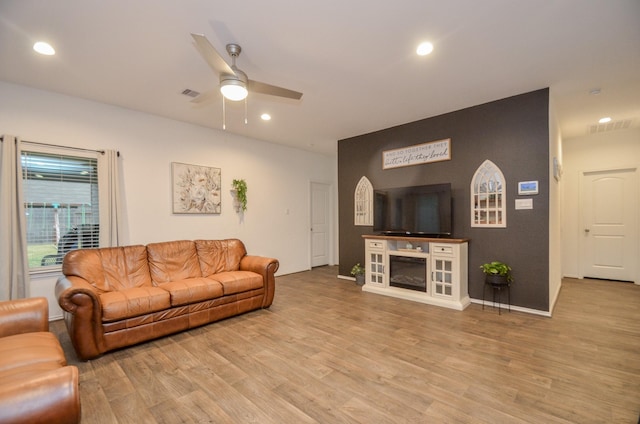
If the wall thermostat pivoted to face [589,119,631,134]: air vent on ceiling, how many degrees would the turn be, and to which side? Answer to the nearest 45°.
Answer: approximately 135° to its left

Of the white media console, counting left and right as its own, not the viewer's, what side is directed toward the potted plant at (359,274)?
right

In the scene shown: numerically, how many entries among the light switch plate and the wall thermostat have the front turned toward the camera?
2

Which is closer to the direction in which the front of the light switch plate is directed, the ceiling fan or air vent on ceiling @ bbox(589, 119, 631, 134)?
the ceiling fan

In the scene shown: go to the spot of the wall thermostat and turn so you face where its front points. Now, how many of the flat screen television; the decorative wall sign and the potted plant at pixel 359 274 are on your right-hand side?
3

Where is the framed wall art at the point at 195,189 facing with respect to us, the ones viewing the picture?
facing the viewer and to the right of the viewer

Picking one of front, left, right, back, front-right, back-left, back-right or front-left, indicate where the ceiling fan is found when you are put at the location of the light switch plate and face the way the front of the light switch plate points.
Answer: front-right

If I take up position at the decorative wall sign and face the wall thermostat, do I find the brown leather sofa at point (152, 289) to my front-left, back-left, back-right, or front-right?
back-right

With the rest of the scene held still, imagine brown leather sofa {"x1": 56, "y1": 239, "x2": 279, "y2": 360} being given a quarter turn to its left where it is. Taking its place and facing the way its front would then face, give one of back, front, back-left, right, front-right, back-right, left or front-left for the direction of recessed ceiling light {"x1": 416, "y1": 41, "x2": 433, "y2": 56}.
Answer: right

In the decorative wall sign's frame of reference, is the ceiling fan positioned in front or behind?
in front

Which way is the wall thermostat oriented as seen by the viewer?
toward the camera

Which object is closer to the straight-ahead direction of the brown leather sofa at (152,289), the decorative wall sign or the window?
the decorative wall sign

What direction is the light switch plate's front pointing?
toward the camera

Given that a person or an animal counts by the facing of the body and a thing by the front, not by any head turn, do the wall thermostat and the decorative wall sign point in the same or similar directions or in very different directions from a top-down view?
same or similar directions

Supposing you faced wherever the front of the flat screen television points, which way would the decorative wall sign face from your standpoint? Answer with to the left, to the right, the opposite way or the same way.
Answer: the same way

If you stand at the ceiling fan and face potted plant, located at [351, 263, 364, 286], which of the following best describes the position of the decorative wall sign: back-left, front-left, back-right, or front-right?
front-right

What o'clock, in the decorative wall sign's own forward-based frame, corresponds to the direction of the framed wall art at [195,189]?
The framed wall art is roughly at 1 o'clock from the decorative wall sign.

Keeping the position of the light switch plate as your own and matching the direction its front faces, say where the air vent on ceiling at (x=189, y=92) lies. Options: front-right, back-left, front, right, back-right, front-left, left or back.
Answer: front-right

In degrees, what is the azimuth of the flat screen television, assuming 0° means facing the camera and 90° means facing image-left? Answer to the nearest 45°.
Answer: approximately 45°

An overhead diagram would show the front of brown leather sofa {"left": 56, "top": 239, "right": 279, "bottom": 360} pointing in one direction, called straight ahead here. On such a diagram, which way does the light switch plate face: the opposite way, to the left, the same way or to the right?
to the right

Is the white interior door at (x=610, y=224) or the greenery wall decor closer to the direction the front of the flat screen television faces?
the greenery wall decor
